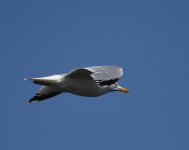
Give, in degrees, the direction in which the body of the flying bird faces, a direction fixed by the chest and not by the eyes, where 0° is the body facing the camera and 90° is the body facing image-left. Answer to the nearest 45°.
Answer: approximately 270°
